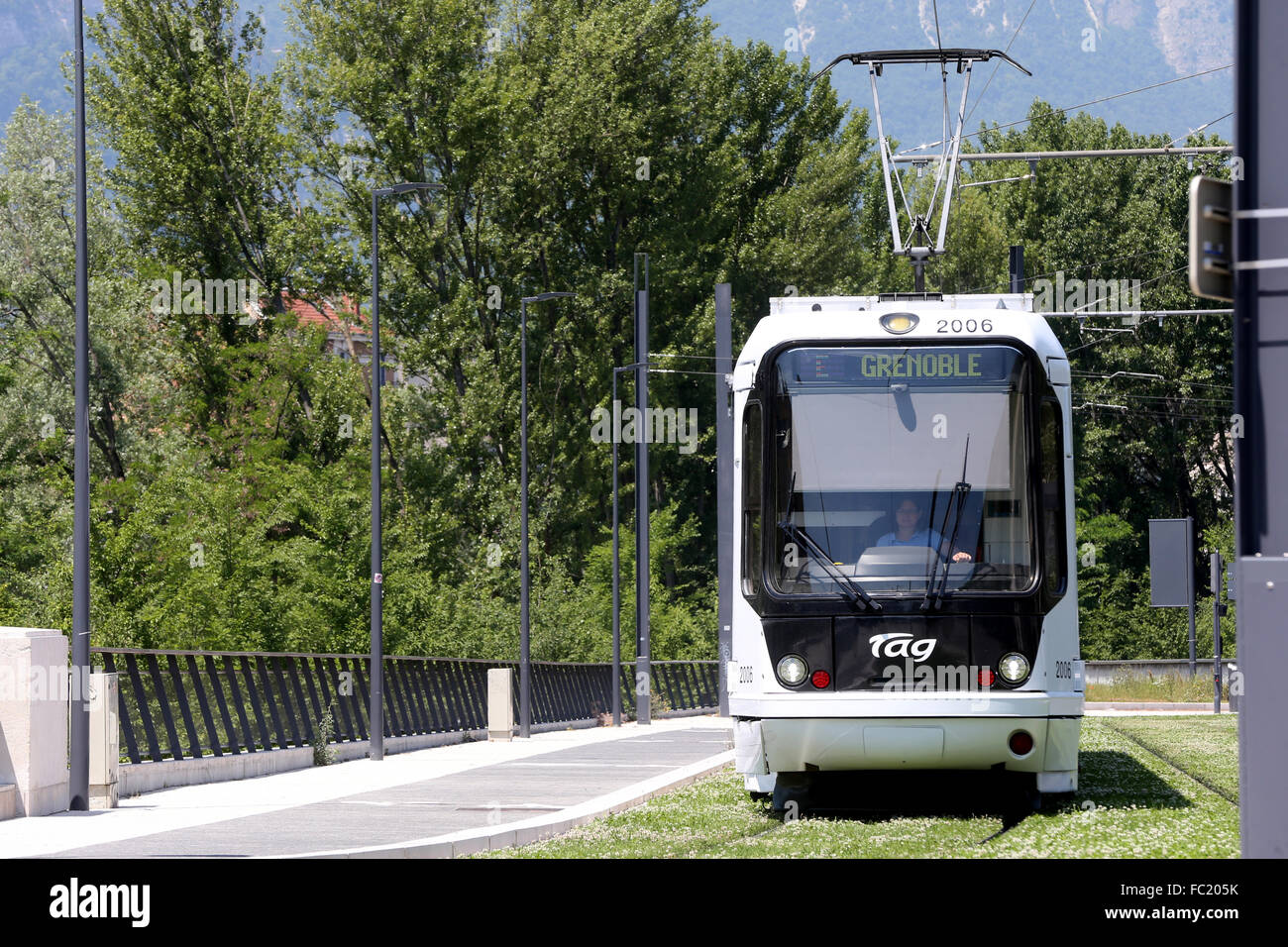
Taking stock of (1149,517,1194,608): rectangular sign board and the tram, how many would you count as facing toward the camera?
1

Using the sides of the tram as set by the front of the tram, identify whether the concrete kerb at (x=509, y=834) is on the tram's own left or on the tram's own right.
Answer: on the tram's own right

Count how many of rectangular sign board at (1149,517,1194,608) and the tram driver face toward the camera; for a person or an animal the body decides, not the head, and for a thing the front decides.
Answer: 1

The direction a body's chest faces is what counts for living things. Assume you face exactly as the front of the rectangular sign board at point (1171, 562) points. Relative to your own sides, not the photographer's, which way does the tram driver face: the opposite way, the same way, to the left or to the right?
the opposite way

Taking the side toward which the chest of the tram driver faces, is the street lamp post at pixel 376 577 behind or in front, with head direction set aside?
behind

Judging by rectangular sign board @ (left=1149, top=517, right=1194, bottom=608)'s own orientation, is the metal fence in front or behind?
behind

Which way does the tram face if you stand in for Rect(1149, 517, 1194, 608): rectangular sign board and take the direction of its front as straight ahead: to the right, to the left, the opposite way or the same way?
the opposite way

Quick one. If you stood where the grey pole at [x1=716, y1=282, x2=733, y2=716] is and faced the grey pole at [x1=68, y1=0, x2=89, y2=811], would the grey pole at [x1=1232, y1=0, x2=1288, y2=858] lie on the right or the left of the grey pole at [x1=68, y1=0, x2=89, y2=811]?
left

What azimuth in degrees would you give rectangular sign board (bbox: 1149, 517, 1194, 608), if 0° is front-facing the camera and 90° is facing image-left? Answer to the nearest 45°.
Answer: approximately 180°

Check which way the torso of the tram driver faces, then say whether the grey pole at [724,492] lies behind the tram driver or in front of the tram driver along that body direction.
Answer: behind
